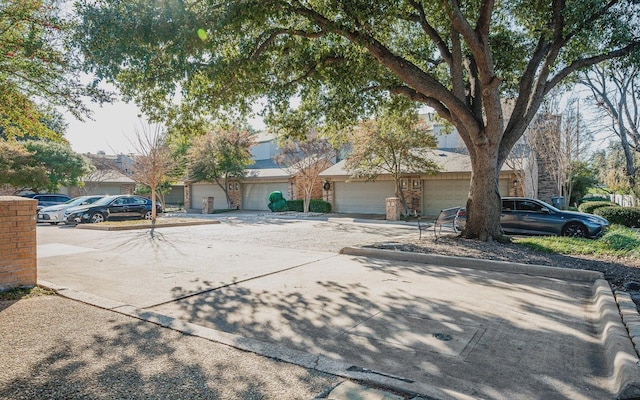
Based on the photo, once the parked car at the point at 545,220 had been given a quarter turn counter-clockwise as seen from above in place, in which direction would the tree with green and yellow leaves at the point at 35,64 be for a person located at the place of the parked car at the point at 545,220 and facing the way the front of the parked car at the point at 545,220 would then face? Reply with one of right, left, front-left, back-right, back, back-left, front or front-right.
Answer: back-left

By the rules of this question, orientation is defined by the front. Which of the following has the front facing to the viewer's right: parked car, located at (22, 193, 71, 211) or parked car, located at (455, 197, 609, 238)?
parked car, located at (455, 197, 609, 238)

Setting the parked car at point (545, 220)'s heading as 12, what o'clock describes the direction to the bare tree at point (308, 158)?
The bare tree is roughly at 7 o'clock from the parked car.

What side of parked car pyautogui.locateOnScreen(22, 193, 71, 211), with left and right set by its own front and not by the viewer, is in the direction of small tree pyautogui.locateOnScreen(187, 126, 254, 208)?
back

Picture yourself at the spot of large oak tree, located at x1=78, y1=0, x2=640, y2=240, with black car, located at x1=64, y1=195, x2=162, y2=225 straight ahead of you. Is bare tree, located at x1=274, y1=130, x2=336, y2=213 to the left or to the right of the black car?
right

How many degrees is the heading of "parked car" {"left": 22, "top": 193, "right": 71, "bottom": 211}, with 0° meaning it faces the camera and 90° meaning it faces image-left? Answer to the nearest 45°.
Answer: approximately 90°

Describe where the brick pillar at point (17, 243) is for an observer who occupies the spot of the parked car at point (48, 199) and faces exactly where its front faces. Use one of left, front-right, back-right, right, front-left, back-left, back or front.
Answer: left

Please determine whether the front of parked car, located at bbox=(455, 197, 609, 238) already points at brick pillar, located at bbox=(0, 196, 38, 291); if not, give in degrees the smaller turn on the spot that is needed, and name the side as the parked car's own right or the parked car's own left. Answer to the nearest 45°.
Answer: approximately 135° to the parked car's own right

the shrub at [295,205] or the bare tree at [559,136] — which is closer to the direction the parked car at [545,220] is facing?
the bare tree

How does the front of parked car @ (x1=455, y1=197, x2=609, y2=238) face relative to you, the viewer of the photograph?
facing to the right of the viewer

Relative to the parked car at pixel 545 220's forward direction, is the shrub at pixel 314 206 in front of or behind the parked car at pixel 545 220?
behind

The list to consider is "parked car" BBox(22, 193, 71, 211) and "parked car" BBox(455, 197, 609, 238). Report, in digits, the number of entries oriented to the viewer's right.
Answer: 1
